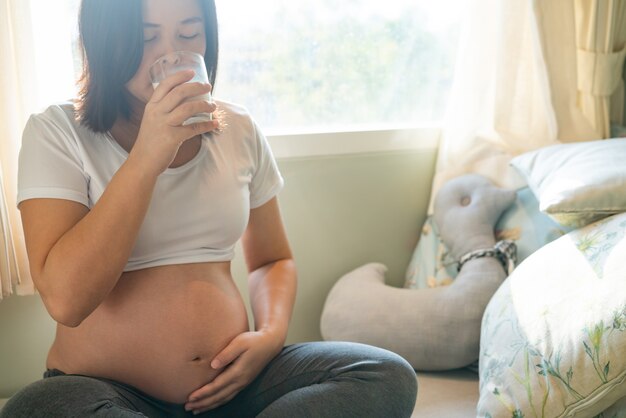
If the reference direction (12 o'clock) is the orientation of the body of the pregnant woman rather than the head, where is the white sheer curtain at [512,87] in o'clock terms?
The white sheer curtain is roughly at 9 o'clock from the pregnant woman.

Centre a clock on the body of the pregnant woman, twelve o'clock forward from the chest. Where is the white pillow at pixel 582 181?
The white pillow is roughly at 10 o'clock from the pregnant woman.

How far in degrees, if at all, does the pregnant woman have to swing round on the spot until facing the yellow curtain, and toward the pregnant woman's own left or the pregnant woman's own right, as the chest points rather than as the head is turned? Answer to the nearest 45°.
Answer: approximately 90° to the pregnant woman's own left

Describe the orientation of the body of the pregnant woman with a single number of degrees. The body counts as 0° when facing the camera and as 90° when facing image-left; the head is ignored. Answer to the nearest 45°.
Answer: approximately 315°
